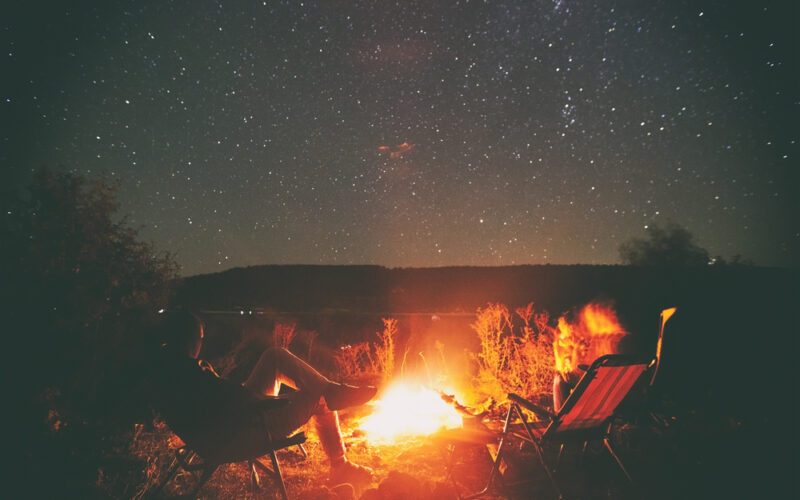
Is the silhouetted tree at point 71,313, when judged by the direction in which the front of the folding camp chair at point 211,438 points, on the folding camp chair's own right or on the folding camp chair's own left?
on the folding camp chair's own left

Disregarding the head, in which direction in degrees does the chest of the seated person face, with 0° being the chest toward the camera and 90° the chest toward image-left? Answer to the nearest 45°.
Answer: approximately 270°

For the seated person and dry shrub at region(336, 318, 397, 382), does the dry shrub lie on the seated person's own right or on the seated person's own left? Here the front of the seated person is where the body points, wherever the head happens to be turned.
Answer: on the seated person's own left

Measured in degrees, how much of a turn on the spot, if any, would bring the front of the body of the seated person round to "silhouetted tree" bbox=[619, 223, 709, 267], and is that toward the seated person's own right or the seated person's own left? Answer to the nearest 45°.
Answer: approximately 45° to the seated person's own left

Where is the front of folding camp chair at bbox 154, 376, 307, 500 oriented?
to the viewer's right

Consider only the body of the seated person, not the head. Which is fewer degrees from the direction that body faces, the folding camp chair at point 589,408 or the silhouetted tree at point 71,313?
the folding camp chair

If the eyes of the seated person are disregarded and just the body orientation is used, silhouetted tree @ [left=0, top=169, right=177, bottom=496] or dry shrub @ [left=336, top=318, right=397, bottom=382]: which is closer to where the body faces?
the dry shrub

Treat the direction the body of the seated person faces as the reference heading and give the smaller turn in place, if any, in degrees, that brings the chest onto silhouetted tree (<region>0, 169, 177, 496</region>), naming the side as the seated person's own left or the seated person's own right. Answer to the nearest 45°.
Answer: approximately 135° to the seated person's own left

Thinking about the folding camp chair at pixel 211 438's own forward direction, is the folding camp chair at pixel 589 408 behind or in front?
in front

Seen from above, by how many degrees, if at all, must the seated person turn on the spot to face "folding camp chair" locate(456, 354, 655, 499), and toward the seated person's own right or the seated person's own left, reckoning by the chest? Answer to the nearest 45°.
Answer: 0° — they already face it
